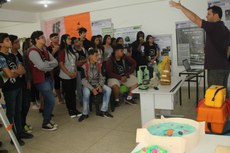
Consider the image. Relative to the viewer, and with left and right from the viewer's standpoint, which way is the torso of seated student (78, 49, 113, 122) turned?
facing the viewer

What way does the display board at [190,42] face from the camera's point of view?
toward the camera

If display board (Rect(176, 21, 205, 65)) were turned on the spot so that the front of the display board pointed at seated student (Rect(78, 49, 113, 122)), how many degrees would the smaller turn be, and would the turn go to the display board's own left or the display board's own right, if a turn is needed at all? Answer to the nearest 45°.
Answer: approximately 45° to the display board's own right

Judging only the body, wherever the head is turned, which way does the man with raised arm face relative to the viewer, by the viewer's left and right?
facing away from the viewer and to the left of the viewer

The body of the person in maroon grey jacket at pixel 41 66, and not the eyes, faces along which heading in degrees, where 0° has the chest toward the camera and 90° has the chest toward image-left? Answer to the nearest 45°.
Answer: approximately 270°

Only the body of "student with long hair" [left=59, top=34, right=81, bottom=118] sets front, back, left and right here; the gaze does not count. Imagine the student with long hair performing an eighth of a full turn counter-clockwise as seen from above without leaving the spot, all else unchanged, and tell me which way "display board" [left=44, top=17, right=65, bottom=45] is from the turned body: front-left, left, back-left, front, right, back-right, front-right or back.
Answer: left

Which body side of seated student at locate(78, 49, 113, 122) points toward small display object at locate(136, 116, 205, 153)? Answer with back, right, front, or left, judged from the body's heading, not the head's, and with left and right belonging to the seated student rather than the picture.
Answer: front

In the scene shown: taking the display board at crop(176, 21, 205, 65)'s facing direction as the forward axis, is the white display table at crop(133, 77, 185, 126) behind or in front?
in front

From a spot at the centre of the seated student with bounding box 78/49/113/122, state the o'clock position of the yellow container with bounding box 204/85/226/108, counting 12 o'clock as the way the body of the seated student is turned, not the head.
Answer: The yellow container is roughly at 11 o'clock from the seated student.

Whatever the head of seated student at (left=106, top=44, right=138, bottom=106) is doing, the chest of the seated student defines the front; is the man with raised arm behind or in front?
in front

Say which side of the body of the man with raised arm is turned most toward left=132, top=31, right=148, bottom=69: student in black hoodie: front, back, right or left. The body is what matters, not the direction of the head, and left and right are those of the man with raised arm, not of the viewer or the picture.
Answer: front

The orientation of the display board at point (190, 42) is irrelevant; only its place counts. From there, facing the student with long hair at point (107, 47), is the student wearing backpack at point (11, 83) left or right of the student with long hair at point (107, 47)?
left
